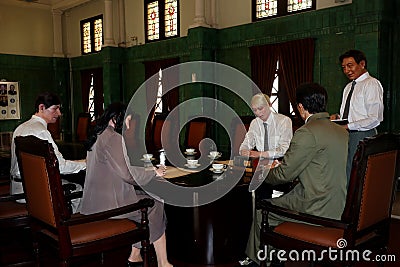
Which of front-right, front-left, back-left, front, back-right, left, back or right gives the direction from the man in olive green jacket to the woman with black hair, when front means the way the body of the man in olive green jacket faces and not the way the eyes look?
front-left

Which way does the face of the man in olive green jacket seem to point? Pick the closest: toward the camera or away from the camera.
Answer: away from the camera

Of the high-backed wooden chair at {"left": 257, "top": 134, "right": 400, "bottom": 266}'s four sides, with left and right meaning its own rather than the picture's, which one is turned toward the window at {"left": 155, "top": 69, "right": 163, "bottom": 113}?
front

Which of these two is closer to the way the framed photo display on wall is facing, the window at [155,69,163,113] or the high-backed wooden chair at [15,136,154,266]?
the high-backed wooden chair

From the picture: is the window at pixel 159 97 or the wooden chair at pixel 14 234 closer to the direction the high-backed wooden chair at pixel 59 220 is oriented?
the window

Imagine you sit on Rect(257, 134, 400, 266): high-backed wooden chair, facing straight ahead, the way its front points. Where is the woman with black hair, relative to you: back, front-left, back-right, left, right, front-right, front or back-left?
front-left

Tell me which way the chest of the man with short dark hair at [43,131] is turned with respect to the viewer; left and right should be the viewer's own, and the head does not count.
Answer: facing to the right of the viewer

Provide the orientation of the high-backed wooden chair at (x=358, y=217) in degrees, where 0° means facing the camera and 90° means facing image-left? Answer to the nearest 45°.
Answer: approximately 135°

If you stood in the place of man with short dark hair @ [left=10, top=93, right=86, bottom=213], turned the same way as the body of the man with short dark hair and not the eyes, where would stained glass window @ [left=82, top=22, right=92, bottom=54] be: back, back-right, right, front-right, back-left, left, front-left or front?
left

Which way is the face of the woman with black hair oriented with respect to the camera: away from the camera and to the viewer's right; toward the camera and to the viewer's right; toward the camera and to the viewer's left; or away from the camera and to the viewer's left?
away from the camera and to the viewer's right

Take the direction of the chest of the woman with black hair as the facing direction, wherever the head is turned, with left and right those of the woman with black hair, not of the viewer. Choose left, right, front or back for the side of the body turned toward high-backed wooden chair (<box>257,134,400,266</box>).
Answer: right
